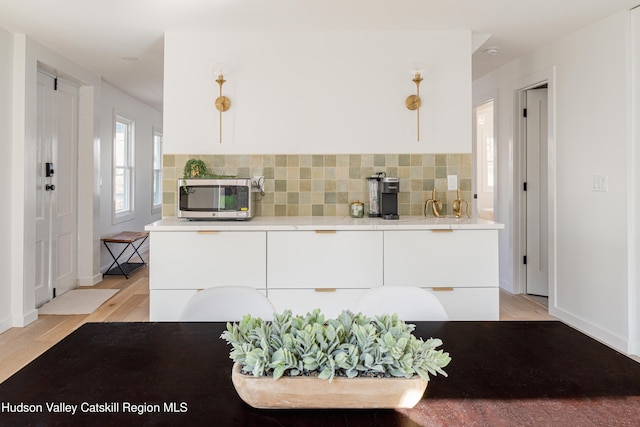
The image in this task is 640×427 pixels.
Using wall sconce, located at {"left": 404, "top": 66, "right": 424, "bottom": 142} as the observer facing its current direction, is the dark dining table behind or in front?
in front

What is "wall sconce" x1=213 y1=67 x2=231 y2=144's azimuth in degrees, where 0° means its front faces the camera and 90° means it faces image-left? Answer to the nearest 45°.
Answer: approximately 0°

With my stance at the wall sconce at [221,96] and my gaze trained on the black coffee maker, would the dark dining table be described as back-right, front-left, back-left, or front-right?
front-right

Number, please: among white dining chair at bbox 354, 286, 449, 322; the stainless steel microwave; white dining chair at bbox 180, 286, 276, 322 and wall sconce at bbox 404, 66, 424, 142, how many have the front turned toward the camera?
4

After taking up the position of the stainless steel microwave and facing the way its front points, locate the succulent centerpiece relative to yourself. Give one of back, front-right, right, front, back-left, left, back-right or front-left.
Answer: front

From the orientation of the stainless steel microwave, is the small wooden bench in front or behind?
behind

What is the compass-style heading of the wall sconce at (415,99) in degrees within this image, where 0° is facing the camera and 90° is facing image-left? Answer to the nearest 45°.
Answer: approximately 0°

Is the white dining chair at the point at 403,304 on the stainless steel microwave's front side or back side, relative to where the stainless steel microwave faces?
on the front side

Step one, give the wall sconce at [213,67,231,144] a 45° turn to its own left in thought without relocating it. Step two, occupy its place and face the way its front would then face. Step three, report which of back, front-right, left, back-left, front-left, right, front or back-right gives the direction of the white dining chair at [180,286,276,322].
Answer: front-right

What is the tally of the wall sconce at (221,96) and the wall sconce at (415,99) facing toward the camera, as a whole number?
2
